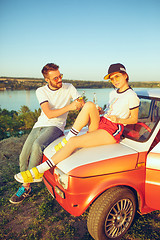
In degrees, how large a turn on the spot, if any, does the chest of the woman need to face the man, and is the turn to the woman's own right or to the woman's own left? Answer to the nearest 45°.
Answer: approximately 90° to the woman's own right

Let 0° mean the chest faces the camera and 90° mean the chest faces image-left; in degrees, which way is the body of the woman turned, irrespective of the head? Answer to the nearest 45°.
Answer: approximately 45°

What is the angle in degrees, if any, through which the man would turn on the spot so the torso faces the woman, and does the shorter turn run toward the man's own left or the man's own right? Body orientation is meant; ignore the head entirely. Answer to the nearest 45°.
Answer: approximately 45° to the man's own left

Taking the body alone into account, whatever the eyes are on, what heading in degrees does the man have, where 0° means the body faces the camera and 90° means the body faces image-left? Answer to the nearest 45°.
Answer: approximately 0°
